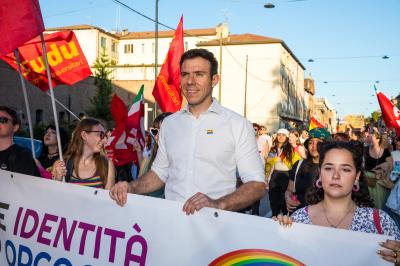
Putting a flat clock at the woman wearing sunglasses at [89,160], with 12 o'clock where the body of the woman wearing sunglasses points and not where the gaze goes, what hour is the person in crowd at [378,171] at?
The person in crowd is roughly at 8 o'clock from the woman wearing sunglasses.

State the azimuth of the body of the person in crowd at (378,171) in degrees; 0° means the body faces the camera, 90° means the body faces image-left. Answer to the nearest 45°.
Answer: approximately 0°

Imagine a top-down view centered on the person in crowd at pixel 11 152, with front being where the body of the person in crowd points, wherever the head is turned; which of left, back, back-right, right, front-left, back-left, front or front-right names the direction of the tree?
back-right

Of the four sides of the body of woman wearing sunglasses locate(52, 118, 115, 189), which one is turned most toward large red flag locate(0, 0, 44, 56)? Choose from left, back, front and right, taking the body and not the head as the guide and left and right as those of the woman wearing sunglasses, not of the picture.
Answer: right
